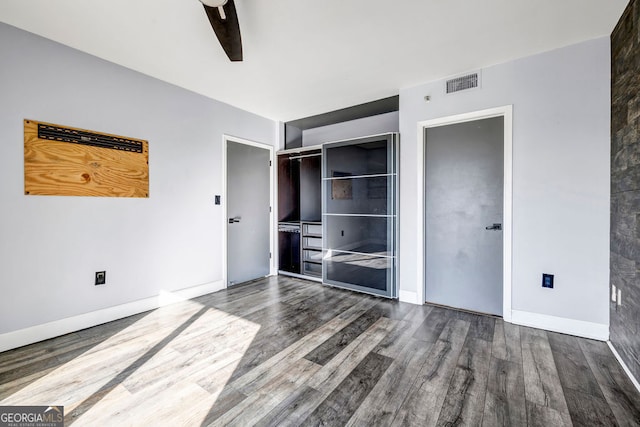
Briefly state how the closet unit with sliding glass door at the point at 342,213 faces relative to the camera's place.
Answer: facing the viewer and to the left of the viewer

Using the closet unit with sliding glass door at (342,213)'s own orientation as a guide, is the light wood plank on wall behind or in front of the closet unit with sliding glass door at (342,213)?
in front

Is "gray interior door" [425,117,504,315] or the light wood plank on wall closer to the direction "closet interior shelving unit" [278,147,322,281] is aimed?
the light wood plank on wall

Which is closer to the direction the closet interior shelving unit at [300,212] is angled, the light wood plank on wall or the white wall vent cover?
the light wood plank on wall

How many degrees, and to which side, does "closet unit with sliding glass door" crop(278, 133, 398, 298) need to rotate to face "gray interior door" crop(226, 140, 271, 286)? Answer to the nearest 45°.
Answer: approximately 45° to its right

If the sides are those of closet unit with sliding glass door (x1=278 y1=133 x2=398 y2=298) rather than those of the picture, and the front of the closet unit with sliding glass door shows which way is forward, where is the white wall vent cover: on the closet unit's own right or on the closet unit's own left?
on the closet unit's own left

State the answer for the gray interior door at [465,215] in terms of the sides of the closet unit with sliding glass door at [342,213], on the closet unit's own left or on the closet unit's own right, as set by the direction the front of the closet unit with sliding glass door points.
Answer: on the closet unit's own left

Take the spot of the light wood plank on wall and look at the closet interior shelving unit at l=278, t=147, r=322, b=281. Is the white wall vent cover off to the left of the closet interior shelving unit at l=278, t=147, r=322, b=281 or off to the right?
right

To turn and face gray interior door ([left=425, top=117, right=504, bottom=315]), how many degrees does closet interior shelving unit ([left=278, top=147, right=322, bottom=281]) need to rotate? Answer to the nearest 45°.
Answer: approximately 90° to its left
